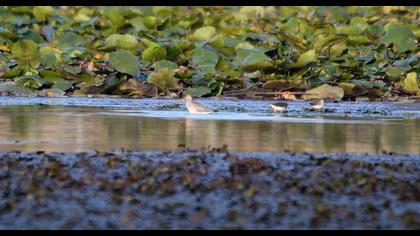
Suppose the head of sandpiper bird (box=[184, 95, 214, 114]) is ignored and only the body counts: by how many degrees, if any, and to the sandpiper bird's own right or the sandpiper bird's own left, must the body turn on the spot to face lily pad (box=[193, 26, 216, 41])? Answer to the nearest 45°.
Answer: approximately 90° to the sandpiper bird's own right

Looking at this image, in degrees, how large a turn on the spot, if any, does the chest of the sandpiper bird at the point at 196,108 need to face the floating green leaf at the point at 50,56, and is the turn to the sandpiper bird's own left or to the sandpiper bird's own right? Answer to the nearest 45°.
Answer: approximately 45° to the sandpiper bird's own right

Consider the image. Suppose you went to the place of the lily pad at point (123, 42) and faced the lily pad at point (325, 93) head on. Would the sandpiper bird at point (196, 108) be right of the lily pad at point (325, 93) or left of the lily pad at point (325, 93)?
right

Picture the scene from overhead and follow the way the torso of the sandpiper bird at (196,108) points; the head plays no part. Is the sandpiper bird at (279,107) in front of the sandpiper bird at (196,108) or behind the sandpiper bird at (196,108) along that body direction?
behind

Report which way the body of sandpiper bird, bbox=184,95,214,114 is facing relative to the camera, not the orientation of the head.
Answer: to the viewer's left

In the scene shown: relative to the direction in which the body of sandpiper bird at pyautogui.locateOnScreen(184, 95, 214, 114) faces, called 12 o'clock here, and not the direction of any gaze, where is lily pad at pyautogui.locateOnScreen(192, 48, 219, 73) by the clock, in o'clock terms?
The lily pad is roughly at 3 o'clock from the sandpiper bird.

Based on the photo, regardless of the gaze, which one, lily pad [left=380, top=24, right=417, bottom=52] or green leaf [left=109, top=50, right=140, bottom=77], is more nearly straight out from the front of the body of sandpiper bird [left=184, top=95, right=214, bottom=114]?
the green leaf

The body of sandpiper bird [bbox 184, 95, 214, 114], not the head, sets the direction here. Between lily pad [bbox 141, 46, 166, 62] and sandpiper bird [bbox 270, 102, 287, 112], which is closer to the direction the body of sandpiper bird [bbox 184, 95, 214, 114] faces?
the lily pad

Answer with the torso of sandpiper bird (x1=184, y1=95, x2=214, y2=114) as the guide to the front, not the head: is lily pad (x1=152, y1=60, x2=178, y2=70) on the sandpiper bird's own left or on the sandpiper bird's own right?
on the sandpiper bird's own right
